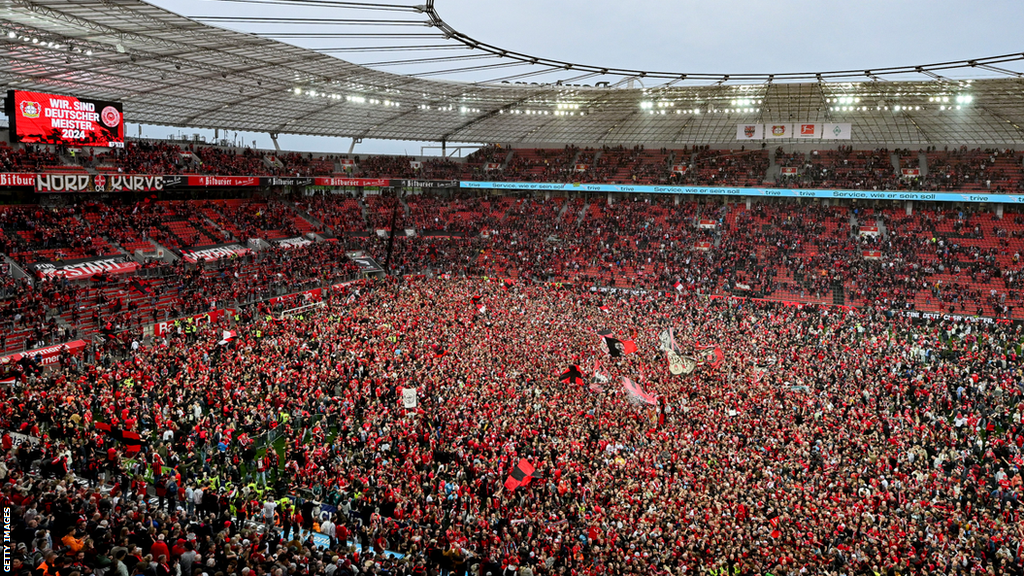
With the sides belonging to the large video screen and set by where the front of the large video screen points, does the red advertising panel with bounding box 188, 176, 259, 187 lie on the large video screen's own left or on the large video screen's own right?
on the large video screen's own left

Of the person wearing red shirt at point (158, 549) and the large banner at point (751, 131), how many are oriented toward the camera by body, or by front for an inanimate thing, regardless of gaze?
1

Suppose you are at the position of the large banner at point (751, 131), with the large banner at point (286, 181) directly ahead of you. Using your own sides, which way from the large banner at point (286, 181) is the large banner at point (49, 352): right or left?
left

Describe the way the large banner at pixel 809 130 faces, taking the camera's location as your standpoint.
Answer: facing the viewer

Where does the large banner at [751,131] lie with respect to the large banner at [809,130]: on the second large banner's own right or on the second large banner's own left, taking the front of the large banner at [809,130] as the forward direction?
on the second large banner's own right

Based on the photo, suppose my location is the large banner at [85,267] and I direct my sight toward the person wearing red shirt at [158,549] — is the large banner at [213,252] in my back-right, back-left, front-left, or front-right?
back-left

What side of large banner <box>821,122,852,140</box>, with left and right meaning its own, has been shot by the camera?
front

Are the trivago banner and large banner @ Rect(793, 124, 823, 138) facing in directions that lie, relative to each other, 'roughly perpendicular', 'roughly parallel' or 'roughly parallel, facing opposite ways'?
roughly parallel

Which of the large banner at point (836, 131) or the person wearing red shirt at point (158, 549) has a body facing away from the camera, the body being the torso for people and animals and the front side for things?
the person wearing red shirt

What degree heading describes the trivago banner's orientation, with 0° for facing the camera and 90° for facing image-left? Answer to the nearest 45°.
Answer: approximately 0°

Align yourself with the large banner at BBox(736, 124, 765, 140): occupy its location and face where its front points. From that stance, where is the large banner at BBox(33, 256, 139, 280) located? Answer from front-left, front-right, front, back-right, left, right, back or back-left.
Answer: front-right

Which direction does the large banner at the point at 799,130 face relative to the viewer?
toward the camera
